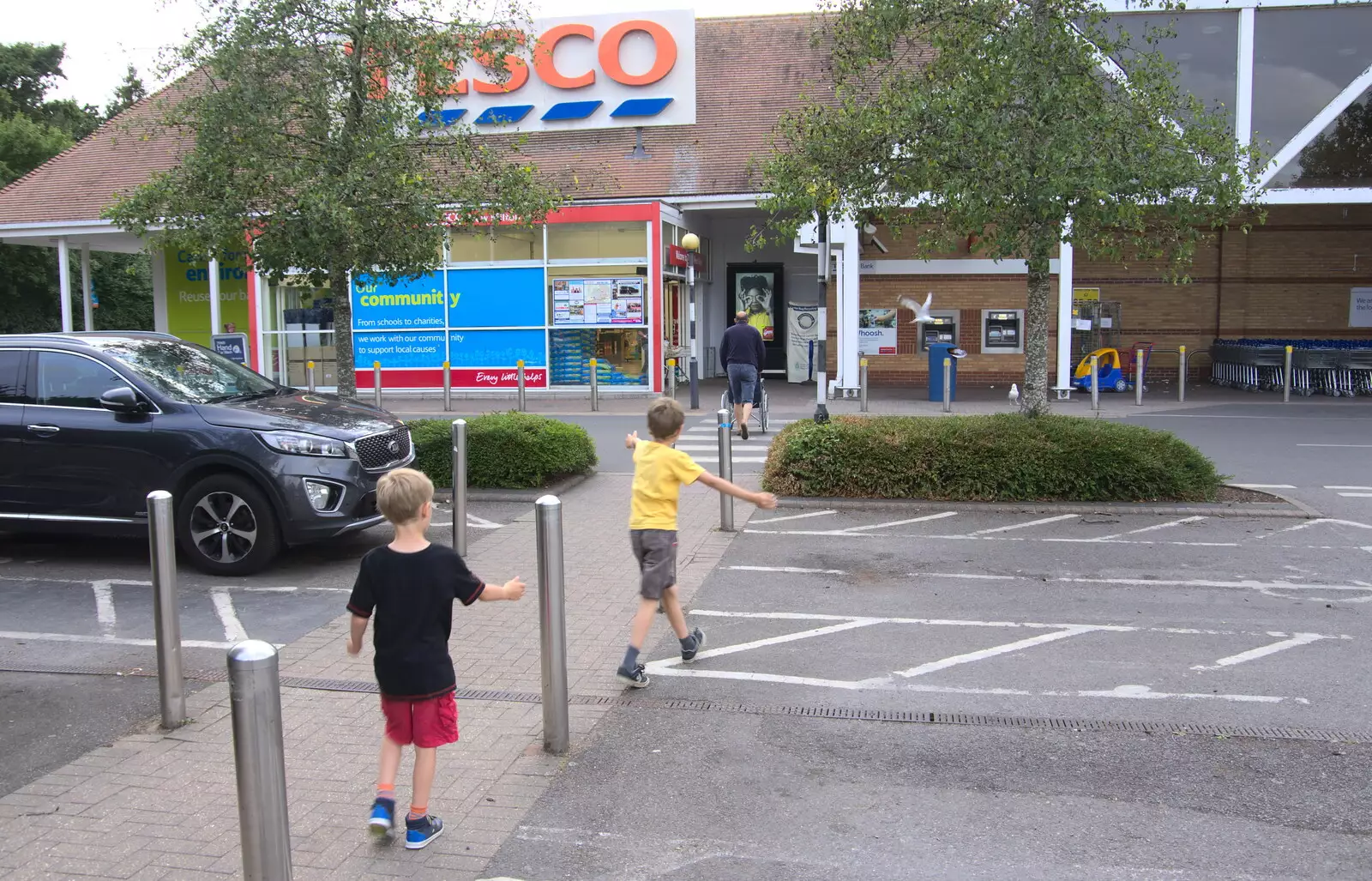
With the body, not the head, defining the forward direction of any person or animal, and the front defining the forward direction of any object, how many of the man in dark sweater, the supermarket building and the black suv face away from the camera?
1

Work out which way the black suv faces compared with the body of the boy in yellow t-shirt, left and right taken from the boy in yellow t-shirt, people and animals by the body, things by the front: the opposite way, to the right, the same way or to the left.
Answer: to the right

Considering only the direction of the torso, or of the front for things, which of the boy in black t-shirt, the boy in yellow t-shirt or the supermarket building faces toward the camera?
the supermarket building

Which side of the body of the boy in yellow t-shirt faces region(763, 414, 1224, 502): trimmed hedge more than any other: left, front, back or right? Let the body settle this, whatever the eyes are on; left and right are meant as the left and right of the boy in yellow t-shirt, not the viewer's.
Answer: front

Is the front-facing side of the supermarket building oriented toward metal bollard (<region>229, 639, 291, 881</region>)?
yes

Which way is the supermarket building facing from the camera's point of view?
toward the camera

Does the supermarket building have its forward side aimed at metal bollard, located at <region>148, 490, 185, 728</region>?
yes

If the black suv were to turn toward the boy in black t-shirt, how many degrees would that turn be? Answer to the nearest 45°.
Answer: approximately 45° to its right

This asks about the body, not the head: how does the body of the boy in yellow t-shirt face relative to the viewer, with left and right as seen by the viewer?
facing away from the viewer and to the right of the viewer

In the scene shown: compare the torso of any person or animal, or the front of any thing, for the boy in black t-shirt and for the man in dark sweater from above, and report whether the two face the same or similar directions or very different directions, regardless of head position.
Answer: same or similar directions

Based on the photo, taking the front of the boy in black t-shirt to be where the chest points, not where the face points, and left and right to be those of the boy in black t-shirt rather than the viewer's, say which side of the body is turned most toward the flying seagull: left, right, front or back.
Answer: front

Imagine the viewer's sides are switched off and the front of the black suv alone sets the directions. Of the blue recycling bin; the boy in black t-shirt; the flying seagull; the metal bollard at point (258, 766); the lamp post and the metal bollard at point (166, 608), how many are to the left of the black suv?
3

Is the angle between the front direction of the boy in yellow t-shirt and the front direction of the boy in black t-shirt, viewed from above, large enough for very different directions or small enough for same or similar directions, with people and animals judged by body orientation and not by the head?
same or similar directions

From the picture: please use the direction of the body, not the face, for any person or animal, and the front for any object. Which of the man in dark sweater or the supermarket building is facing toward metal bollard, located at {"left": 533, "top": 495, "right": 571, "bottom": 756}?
the supermarket building

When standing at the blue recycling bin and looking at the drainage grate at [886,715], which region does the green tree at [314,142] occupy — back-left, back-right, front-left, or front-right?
front-right

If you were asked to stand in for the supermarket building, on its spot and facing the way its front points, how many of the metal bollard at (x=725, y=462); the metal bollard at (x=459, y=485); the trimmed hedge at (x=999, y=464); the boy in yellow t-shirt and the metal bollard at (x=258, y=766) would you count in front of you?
5

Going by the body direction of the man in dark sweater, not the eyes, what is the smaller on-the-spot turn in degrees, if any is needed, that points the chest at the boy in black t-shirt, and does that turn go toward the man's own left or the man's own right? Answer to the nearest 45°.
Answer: approximately 180°

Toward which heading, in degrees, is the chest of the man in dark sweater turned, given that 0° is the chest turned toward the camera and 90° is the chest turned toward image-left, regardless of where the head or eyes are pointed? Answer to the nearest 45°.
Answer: approximately 180°
